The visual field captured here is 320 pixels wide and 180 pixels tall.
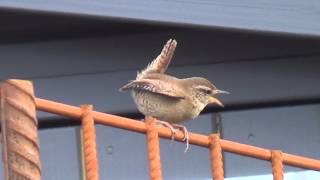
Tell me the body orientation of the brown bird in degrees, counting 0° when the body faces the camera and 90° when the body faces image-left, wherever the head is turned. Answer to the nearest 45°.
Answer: approximately 270°

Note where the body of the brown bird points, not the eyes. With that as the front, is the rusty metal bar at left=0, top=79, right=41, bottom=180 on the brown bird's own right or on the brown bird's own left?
on the brown bird's own right
